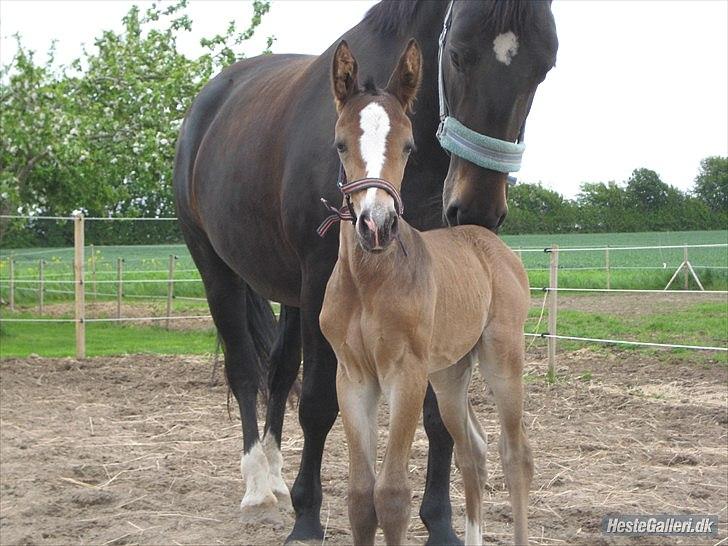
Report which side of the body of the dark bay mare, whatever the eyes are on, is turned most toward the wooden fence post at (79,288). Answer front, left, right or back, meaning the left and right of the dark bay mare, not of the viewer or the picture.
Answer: back

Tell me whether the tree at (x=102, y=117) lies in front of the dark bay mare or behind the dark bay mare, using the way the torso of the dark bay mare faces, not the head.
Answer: behind

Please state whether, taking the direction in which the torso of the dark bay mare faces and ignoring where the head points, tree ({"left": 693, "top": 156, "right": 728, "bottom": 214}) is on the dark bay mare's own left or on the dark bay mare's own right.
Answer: on the dark bay mare's own left

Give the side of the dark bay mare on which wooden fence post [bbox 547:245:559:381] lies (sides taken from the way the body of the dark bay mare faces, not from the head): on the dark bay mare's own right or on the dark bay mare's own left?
on the dark bay mare's own left

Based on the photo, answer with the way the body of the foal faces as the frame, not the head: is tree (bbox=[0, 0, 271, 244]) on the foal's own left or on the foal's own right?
on the foal's own right

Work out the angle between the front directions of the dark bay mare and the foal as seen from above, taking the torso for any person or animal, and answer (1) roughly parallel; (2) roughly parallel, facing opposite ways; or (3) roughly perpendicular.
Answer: roughly perpendicular

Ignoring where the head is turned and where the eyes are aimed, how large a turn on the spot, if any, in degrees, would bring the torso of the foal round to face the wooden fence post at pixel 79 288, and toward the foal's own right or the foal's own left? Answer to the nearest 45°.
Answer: approximately 90° to the foal's own right

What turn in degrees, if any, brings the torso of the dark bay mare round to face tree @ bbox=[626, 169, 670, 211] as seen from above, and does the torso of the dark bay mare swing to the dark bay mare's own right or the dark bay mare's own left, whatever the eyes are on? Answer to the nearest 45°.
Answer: approximately 90° to the dark bay mare's own left

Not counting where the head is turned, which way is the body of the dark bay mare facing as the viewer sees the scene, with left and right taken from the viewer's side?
facing the viewer and to the right of the viewer

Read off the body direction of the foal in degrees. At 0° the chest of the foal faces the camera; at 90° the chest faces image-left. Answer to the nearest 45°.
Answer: approximately 45°

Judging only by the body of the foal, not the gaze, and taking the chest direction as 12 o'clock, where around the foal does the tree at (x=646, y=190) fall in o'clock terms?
The tree is roughly at 5 o'clock from the foal.
